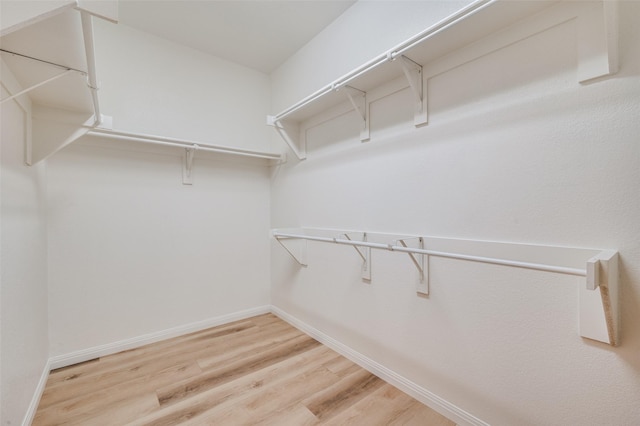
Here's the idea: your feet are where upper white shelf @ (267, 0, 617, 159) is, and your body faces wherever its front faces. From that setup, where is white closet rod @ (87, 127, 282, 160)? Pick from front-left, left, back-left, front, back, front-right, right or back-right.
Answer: front-right

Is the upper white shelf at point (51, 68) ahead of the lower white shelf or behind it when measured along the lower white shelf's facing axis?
ahead

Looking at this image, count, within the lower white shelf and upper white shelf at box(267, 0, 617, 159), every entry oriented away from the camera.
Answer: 0

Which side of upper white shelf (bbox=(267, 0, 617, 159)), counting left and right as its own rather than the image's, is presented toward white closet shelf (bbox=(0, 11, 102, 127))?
front

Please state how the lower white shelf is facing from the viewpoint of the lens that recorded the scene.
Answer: facing the viewer and to the left of the viewer

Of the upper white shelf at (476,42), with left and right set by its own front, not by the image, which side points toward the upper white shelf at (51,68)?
front
